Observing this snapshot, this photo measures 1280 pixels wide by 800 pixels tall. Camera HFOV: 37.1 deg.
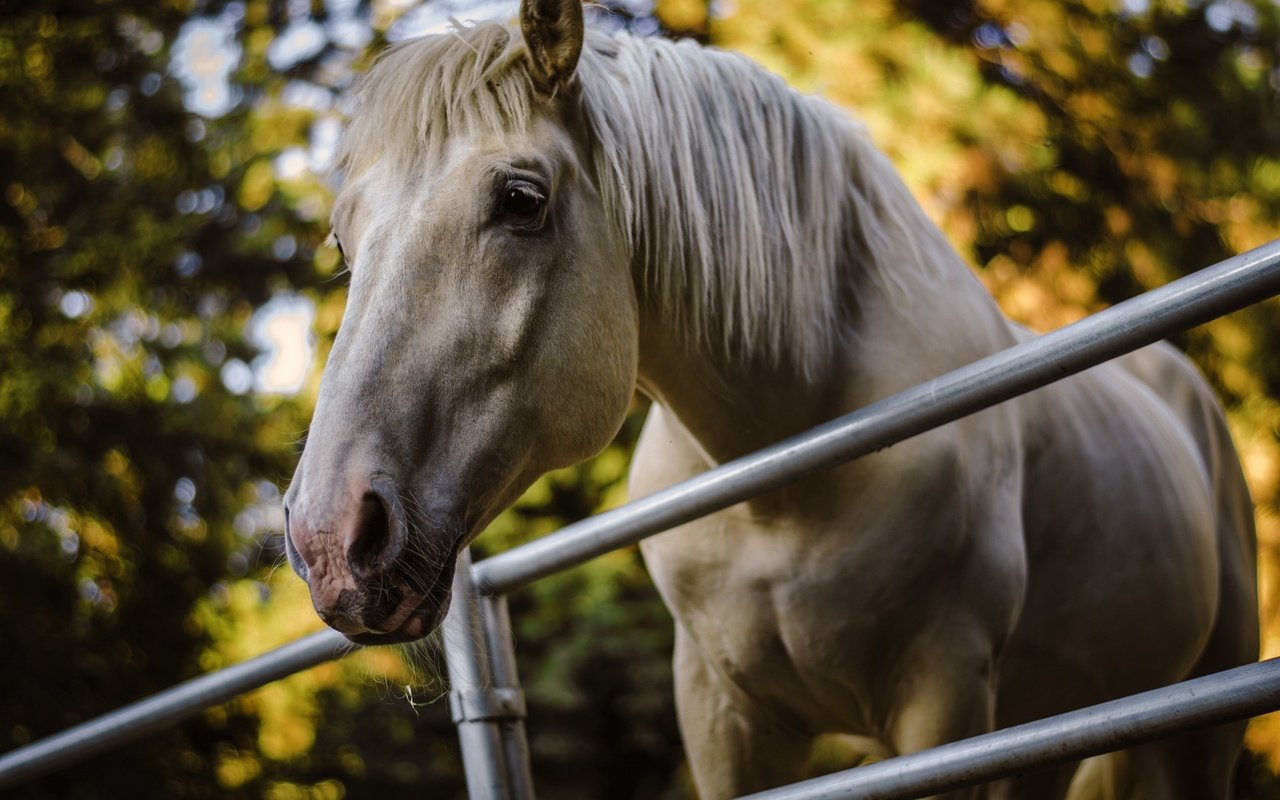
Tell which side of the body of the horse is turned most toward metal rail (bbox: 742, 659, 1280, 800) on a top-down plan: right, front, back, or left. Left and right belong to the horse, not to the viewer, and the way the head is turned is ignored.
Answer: left

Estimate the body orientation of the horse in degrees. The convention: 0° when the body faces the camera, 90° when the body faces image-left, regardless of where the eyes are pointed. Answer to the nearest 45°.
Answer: approximately 45°
